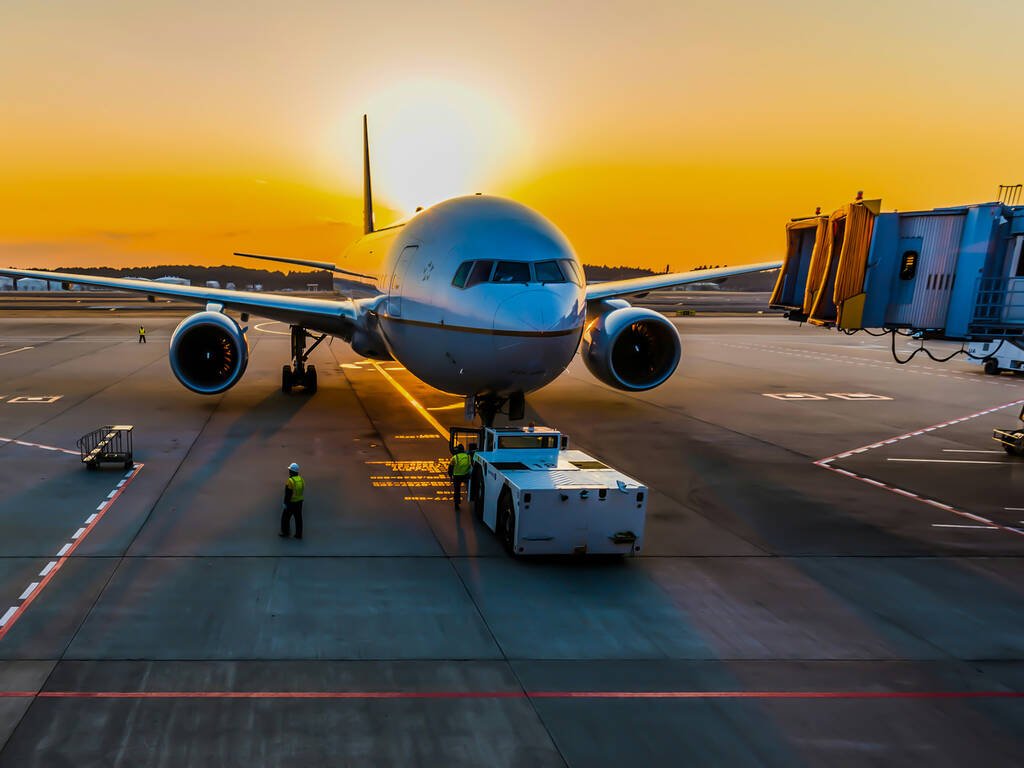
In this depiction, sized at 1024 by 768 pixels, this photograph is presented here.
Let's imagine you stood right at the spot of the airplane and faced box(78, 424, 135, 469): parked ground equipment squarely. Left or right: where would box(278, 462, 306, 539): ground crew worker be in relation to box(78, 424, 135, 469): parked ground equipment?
left

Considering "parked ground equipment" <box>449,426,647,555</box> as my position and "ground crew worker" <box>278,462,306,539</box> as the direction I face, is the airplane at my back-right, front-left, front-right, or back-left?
front-right

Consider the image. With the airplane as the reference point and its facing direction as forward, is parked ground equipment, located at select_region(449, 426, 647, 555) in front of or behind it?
in front

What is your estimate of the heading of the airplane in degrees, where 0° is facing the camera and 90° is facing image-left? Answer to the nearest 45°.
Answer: approximately 0°

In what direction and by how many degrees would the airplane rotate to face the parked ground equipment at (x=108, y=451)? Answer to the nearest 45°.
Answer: approximately 90° to its right

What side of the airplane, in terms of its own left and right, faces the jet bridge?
left

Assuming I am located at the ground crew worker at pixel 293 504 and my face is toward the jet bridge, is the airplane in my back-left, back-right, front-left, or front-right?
front-left
